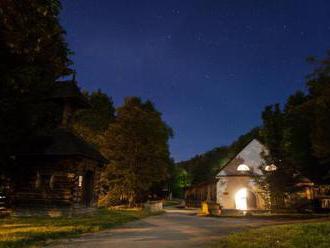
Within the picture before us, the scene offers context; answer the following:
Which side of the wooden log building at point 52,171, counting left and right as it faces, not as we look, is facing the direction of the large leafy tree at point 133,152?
left

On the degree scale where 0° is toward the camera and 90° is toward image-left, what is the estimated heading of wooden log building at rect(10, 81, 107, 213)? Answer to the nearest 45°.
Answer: approximately 315°
